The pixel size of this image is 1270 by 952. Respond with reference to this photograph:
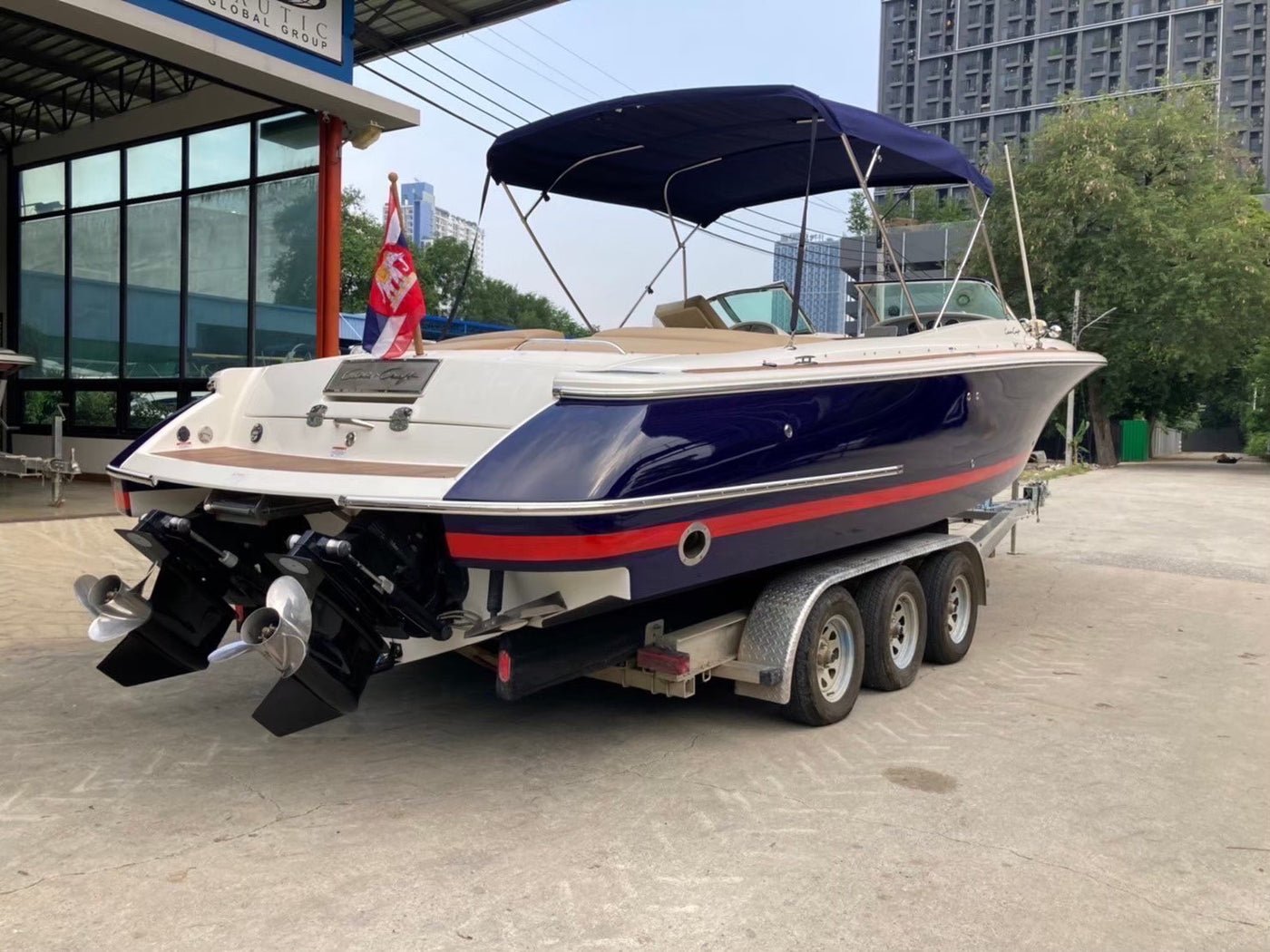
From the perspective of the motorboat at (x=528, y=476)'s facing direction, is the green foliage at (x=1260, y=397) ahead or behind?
ahead

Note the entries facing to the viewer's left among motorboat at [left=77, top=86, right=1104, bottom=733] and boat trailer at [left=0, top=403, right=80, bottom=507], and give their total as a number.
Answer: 0

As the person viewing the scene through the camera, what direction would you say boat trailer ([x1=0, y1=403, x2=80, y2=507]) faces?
facing to the right of the viewer

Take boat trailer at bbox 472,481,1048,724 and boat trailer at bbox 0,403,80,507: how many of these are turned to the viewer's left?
0

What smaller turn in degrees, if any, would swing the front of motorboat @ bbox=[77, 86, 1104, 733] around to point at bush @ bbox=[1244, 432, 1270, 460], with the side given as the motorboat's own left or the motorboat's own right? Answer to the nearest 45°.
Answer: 0° — it already faces it

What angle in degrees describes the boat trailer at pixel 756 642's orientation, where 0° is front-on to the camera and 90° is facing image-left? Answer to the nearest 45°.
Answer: approximately 225°

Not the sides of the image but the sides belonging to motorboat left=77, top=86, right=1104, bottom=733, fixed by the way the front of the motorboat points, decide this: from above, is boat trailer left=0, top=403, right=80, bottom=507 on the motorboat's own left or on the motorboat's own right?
on the motorboat's own left

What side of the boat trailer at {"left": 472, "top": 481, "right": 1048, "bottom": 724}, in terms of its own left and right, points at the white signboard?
left

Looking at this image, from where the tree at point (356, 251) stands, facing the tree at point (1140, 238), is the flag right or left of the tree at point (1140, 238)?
right

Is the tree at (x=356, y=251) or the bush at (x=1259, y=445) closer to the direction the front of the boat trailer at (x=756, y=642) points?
the bush

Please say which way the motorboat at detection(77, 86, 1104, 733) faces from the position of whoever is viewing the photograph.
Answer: facing away from the viewer and to the right of the viewer

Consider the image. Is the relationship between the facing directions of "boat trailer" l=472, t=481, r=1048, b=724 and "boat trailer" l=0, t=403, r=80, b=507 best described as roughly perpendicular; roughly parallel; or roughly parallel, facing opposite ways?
roughly parallel
